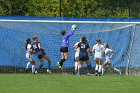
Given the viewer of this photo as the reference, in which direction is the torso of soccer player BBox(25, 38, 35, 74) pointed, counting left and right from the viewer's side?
facing to the right of the viewer
